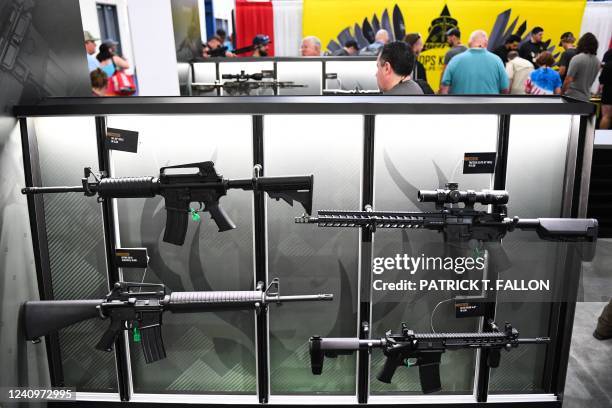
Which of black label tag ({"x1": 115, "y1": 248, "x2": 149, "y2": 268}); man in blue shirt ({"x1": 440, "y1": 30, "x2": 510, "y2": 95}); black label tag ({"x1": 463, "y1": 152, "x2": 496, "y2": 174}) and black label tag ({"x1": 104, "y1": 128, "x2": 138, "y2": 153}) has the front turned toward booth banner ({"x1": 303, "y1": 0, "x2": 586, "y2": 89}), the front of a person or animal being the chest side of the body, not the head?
the man in blue shirt

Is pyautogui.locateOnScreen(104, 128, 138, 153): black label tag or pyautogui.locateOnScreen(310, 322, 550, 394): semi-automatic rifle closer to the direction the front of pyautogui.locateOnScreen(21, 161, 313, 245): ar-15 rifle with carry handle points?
the black label tag

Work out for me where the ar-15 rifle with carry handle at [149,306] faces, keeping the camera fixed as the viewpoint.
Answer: facing to the right of the viewer

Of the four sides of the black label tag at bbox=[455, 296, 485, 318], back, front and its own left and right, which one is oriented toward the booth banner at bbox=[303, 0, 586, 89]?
back

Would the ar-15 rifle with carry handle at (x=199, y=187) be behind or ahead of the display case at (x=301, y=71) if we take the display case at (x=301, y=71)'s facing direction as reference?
ahead

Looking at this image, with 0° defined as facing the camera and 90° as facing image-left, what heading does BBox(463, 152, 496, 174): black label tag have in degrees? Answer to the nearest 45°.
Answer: approximately 0°

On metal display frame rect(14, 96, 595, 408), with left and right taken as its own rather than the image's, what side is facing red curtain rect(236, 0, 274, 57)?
back

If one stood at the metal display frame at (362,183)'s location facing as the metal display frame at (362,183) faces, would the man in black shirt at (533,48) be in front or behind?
behind

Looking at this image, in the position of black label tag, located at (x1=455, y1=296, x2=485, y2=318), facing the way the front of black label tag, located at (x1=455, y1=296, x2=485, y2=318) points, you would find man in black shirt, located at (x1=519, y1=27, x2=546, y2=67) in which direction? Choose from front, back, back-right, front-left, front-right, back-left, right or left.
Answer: back

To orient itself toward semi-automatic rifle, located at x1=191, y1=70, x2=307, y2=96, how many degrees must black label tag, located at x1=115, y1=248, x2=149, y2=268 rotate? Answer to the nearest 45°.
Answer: approximately 135° to its left

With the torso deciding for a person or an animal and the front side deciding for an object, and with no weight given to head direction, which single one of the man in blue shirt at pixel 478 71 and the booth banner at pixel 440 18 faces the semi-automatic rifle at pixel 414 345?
the booth banner

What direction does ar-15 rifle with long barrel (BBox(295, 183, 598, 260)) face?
to the viewer's left
